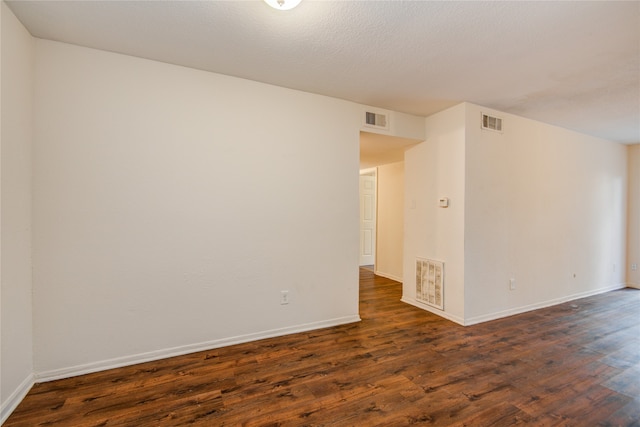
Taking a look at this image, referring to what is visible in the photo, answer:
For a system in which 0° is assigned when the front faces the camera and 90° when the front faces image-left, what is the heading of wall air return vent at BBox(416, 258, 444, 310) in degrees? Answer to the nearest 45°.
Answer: approximately 45°

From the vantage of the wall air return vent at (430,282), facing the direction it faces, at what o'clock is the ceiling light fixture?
The ceiling light fixture is roughly at 11 o'clock from the wall air return vent.
